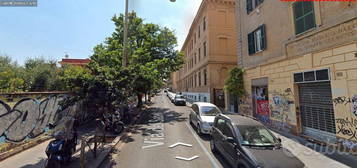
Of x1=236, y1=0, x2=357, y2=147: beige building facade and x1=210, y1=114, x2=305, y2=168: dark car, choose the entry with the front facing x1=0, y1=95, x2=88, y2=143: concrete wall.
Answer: the beige building facade

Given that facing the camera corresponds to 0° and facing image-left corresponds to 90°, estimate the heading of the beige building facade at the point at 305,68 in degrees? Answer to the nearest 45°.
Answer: approximately 45°

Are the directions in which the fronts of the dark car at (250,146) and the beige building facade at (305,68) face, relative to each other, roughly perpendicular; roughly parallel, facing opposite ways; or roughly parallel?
roughly perpendicular

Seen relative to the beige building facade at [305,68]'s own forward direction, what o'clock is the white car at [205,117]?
The white car is roughly at 1 o'clock from the beige building facade.

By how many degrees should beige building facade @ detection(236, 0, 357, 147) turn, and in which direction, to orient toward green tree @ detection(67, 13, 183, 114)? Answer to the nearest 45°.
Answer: approximately 45° to its right
